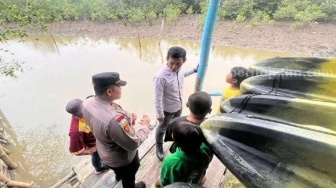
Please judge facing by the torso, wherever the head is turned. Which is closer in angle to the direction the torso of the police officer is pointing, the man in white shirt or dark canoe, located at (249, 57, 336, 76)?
the man in white shirt

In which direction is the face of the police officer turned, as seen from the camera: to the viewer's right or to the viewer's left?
to the viewer's right
